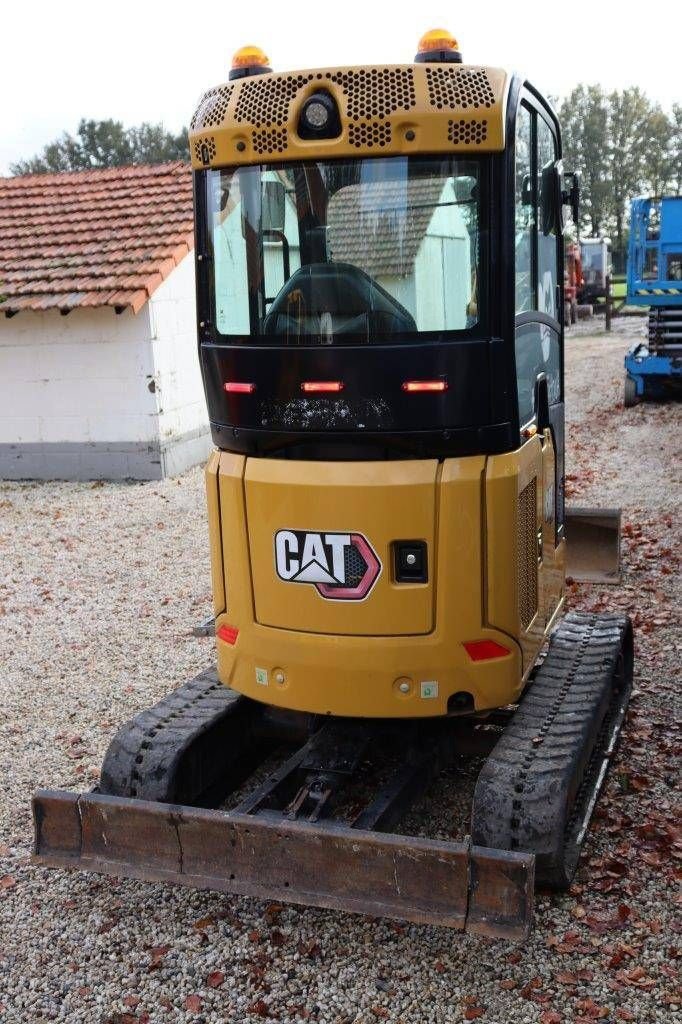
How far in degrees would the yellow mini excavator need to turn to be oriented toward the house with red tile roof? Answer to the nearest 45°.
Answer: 0° — it already faces it

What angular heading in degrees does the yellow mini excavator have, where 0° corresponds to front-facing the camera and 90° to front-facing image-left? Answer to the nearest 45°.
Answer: approximately 180°

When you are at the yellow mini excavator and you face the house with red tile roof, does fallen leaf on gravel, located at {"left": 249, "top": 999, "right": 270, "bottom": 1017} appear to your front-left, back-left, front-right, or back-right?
back-left
